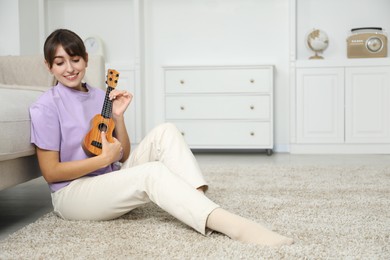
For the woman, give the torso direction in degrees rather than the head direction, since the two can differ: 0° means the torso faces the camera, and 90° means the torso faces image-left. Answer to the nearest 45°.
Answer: approximately 315°

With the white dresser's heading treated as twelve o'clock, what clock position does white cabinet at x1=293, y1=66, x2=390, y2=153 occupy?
The white cabinet is roughly at 9 o'clock from the white dresser.

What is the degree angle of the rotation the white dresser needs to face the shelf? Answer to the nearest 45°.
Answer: approximately 90° to its left

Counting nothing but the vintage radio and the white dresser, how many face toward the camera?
2

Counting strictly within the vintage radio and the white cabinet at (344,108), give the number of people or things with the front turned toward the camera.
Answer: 2

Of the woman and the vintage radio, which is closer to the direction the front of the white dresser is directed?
the woman

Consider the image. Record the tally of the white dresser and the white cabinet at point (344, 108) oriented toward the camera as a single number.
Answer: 2

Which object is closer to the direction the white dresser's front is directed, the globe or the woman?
the woman

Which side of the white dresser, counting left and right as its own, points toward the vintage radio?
left

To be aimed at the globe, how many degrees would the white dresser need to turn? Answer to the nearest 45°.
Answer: approximately 90° to its left
